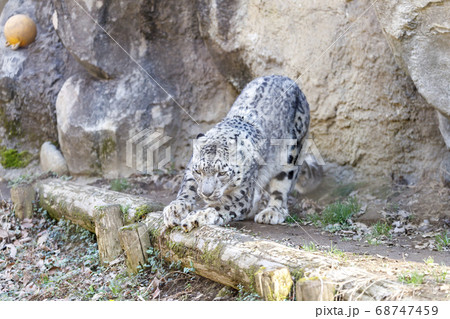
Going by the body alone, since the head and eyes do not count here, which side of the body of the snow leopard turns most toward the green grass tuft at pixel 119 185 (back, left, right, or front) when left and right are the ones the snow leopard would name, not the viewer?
right

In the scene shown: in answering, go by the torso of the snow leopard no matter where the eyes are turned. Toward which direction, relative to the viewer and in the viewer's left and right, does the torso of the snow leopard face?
facing the viewer and to the left of the viewer

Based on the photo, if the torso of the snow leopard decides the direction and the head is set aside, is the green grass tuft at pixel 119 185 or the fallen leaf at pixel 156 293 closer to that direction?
the fallen leaf

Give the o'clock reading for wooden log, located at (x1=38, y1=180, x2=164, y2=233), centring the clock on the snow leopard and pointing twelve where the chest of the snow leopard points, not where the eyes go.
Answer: The wooden log is roughly at 2 o'clock from the snow leopard.

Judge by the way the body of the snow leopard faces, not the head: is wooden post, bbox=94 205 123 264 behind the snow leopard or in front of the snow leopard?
in front

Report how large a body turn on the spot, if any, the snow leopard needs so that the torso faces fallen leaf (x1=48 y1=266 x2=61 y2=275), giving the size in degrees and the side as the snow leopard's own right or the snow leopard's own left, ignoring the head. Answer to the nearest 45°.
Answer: approximately 45° to the snow leopard's own right

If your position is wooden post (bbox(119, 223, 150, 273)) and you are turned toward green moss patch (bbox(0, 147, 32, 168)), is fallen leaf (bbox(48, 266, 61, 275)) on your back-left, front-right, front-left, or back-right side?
front-left

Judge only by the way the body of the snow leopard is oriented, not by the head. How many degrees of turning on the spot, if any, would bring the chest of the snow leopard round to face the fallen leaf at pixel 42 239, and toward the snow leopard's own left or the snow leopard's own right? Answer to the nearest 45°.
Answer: approximately 45° to the snow leopard's own right

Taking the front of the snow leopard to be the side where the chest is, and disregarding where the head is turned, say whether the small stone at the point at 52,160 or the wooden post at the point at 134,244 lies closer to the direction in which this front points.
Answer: the wooden post

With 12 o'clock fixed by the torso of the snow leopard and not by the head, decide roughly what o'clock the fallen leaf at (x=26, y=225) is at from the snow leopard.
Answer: The fallen leaf is roughly at 2 o'clock from the snow leopard.

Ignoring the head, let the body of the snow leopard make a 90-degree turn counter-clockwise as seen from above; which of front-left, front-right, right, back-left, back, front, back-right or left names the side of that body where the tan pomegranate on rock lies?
back

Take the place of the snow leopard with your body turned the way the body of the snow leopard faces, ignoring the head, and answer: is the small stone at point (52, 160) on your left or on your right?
on your right

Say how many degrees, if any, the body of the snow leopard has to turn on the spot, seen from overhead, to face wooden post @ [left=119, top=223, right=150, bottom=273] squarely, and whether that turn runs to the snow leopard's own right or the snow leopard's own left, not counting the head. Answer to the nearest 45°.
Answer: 0° — it already faces it

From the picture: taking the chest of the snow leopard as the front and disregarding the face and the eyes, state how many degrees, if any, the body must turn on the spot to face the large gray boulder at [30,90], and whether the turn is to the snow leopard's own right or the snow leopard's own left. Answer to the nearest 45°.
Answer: approximately 90° to the snow leopard's own right

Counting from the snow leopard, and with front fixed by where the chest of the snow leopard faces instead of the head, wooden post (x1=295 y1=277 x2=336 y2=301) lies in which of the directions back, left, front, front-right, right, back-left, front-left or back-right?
front-left
